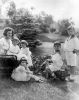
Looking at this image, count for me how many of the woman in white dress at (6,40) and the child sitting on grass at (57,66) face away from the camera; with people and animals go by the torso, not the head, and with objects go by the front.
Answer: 0

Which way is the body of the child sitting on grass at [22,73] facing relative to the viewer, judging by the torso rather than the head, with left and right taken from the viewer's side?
facing the viewer and to the right of the viewer

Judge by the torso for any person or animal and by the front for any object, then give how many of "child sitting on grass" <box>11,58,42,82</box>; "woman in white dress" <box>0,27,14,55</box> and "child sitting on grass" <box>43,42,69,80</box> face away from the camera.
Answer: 0

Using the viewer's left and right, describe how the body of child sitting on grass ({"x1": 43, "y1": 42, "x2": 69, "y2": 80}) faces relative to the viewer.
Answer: facing the viewer

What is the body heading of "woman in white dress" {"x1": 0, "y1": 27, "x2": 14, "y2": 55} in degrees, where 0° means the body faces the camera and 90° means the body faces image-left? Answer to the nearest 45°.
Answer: approximately 315°

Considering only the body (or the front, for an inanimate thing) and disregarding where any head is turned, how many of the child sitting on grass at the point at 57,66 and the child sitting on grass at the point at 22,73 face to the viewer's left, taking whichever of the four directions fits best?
0

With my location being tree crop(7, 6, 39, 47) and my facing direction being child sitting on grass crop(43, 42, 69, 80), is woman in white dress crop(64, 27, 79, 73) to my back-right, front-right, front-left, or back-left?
front-left

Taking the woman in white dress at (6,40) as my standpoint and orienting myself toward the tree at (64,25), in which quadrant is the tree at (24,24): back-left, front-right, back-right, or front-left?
front-left

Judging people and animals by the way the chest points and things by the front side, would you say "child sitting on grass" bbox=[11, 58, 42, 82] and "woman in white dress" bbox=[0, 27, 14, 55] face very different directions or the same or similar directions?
same or similar directions
